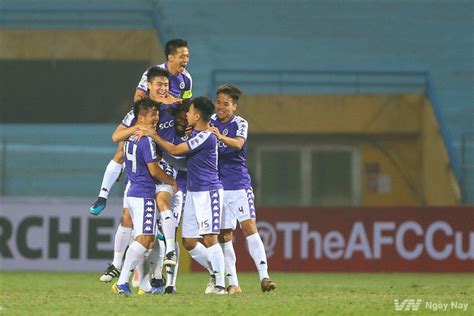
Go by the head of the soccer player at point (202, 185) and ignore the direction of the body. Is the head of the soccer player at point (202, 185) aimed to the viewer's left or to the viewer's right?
to the viewer's left

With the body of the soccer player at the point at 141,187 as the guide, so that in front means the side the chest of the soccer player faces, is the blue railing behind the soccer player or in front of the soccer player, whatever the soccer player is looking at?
in front

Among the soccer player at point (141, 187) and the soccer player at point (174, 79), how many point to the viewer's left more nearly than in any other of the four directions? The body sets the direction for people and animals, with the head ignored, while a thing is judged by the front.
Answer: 0

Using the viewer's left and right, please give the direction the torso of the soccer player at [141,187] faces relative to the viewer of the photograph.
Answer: facing away from the viewer and to the right of the viewer

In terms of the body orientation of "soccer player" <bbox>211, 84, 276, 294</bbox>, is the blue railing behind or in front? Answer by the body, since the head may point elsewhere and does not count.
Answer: behind

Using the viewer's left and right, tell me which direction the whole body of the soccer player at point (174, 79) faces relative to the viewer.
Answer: facing the viewer and to the right of the viewer

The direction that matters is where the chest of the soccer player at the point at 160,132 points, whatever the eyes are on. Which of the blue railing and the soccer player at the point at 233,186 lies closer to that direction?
the soccer player
